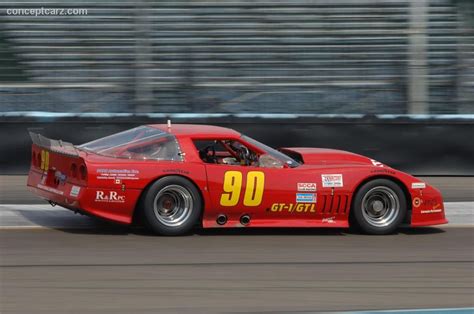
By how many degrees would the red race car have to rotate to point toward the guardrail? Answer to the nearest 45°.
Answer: approximately 45° to its left

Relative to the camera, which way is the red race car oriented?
to the viewer's right
